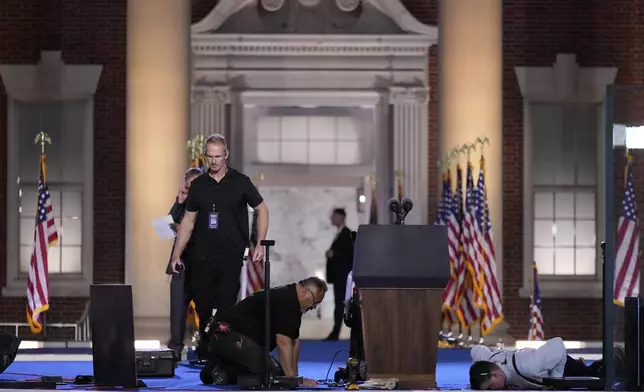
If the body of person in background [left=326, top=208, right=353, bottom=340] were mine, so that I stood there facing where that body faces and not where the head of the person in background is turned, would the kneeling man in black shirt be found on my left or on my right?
on my left

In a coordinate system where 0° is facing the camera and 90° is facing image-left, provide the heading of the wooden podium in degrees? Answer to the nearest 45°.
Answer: approximately 0°

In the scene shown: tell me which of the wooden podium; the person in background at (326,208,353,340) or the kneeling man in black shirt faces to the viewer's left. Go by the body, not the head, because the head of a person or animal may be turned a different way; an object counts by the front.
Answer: the person in background

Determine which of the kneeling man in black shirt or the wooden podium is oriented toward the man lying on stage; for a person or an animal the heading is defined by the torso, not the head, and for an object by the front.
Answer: the kneeling man in black shirt

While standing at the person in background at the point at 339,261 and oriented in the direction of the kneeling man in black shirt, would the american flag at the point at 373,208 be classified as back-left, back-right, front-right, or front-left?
back-left

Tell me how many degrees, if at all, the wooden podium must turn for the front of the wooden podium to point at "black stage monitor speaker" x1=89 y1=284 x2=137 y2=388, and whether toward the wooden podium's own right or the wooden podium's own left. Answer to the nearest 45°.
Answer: approximately 90° to the wooden podium's own right

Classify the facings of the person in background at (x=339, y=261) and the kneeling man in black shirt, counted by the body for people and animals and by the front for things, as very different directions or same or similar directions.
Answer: very different directions

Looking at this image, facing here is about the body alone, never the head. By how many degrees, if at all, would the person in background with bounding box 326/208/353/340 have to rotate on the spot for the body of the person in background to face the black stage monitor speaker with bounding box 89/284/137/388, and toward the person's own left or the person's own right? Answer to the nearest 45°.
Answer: approximately 90° to the person's own left

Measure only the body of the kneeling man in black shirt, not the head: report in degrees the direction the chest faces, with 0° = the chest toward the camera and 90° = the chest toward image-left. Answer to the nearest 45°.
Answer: approximately 270°

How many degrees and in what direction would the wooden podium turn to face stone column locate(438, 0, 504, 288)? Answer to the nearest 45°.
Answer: approximately 180°

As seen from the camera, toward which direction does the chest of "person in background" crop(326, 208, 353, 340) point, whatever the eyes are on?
to the viewer's left

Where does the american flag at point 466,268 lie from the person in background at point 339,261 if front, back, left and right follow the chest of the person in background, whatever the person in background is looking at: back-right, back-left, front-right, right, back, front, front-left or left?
back-left
